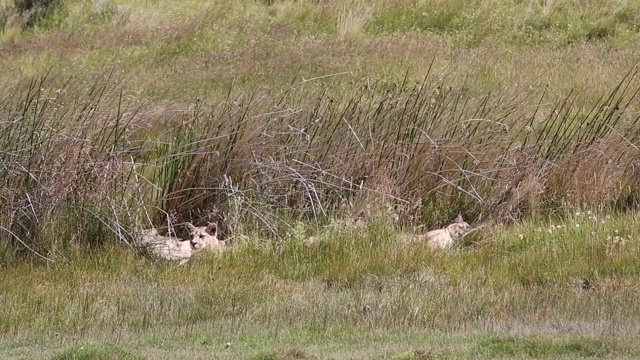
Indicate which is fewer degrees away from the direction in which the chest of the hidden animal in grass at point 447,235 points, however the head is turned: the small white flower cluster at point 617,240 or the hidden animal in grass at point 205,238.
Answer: the small white flower cluster

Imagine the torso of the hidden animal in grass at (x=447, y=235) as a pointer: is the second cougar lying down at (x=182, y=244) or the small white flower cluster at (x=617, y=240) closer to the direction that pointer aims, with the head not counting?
the small white flower cluster

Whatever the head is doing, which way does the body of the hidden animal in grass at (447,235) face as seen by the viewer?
to the viewer's right

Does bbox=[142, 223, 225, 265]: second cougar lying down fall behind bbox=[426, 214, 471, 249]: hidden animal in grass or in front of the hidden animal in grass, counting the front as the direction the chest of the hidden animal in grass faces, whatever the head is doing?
behind

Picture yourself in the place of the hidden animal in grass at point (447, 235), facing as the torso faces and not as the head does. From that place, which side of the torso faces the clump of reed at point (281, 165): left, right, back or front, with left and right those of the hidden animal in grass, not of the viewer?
back

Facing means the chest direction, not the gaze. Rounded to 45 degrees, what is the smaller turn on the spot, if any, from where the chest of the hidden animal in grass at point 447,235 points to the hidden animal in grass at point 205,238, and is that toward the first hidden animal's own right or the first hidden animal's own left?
approximately 180°
